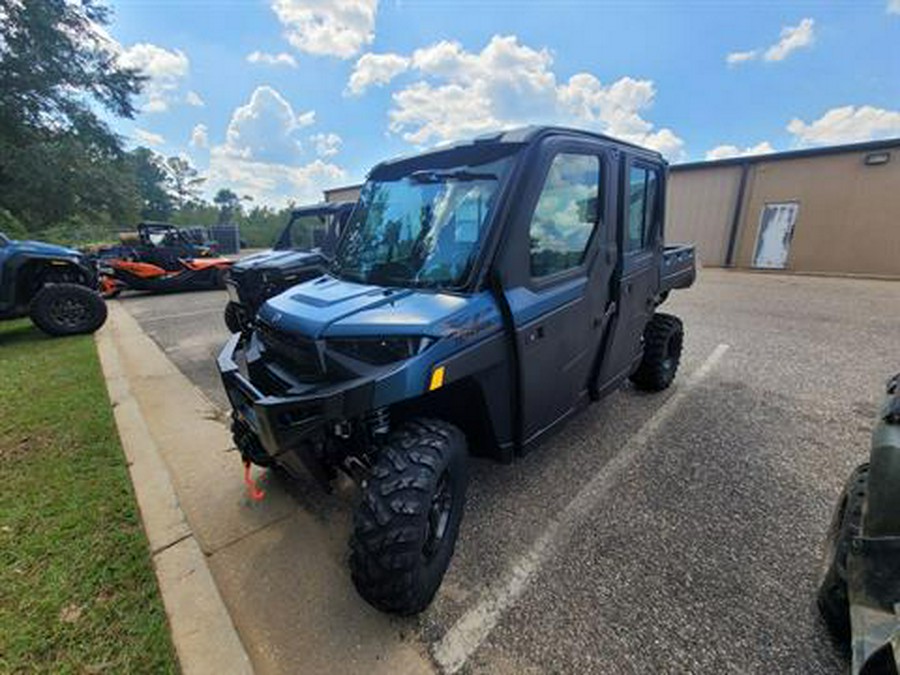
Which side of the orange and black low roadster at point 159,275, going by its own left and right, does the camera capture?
left

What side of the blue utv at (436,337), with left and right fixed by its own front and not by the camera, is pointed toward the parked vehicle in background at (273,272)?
right

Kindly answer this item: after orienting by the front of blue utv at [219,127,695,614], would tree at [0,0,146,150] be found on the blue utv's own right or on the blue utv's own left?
on the blue utv's own right

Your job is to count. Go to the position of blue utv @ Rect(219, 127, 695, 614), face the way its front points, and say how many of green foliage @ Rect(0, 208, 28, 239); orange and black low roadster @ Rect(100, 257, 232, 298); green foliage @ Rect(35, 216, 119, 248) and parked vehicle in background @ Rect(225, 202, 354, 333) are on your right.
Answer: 4

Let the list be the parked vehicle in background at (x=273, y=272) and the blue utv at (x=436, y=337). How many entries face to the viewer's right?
0

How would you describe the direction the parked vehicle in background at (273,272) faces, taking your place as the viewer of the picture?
facing the viewer and to the left of the viewer

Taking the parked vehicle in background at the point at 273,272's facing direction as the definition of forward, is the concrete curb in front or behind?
in front

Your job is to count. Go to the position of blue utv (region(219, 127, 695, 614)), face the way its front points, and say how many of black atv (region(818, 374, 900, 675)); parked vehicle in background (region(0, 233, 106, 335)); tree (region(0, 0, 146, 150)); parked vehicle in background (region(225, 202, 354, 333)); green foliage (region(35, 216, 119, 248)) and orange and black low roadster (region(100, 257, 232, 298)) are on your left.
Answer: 1
